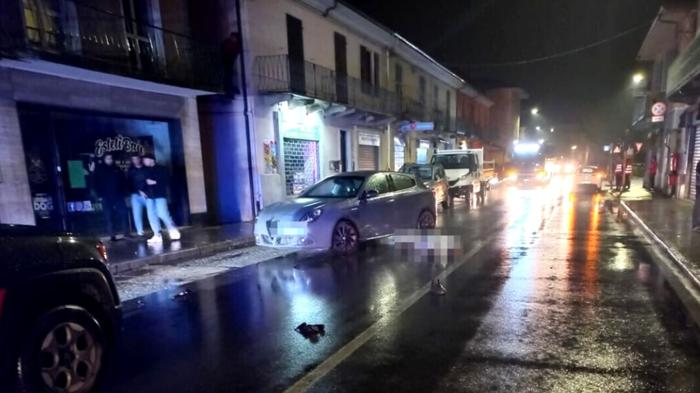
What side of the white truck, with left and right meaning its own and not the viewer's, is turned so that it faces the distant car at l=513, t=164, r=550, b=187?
back

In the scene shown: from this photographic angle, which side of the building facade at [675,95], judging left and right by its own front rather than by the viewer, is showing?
left

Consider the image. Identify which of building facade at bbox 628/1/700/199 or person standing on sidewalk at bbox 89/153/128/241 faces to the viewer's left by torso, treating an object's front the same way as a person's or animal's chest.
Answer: the building facade

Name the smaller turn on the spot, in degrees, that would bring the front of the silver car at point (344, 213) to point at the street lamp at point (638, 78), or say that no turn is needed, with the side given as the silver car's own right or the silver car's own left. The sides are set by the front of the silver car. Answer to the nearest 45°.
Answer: approximately 180°
